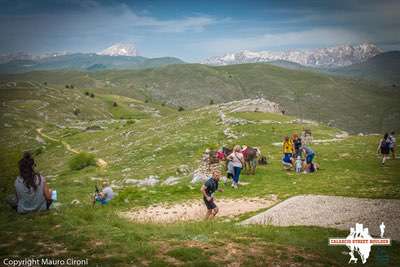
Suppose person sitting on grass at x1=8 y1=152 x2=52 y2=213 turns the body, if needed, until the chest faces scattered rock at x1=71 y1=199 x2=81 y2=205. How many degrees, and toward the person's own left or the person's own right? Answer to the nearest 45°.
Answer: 0° — they already face it

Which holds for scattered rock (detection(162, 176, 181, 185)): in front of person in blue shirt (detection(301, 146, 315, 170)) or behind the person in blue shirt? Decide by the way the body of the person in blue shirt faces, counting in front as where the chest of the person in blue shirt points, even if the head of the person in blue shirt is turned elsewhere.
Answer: in front

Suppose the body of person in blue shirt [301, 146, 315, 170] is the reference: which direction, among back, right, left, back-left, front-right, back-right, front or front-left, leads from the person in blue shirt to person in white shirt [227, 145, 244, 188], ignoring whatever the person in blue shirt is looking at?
front-left

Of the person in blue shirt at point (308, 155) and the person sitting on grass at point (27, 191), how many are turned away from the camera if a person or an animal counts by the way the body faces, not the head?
1

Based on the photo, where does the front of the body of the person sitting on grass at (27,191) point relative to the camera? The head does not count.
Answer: away from the camera

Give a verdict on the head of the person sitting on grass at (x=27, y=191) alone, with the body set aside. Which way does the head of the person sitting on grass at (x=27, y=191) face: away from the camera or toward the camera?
away from the camera

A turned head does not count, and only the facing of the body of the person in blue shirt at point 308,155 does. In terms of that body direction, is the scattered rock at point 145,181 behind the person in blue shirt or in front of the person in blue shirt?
in front

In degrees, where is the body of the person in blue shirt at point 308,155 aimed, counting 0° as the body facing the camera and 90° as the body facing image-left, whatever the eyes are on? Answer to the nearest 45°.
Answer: approximately 90°

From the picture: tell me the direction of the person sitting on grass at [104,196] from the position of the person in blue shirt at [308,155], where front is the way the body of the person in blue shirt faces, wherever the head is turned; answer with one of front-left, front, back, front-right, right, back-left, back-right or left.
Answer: front-left

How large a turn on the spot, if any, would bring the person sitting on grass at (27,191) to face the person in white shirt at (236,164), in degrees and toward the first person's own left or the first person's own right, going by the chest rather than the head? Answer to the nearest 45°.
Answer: approximately 45° to the first person's own right
